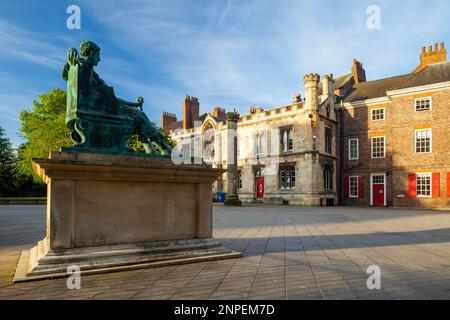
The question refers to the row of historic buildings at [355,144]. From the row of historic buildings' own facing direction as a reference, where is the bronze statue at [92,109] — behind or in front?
in front

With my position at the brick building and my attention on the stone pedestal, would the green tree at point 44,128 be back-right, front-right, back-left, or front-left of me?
front-right

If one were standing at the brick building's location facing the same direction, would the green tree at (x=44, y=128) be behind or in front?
in front

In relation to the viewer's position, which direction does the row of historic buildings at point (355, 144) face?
facing the viewer and to the left of the viewer

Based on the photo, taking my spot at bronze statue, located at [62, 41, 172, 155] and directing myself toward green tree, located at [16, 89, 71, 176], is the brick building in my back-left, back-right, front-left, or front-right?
front-right
